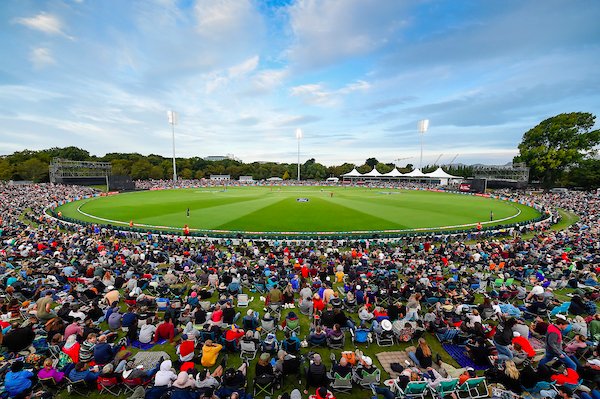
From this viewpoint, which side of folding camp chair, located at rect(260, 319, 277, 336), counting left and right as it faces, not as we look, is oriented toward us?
back

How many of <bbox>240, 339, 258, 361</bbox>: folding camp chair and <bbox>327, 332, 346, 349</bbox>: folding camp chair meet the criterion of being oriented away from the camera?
2

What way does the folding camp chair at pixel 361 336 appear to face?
away from the camera

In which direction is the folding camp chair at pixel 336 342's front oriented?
away from the camera

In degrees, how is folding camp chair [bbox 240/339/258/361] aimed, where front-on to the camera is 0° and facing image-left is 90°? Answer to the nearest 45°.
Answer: approximately 180°

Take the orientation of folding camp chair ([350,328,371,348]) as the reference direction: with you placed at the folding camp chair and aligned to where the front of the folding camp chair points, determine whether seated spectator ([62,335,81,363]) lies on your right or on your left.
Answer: on your left

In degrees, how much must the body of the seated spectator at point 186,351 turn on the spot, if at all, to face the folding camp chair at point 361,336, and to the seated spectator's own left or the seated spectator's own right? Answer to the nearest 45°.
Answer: approximately 90° to the seated spectator's own right

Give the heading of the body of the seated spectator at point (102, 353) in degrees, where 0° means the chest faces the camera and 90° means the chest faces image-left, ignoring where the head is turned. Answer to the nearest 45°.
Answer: approximately 225°

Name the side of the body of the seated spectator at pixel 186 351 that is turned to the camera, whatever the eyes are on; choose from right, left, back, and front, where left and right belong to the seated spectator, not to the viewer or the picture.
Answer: back
